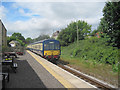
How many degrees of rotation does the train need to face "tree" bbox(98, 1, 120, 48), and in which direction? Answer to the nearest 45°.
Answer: approximately 45° to its left

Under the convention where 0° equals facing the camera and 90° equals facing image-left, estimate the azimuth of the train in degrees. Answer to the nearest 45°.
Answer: approximately 315°
